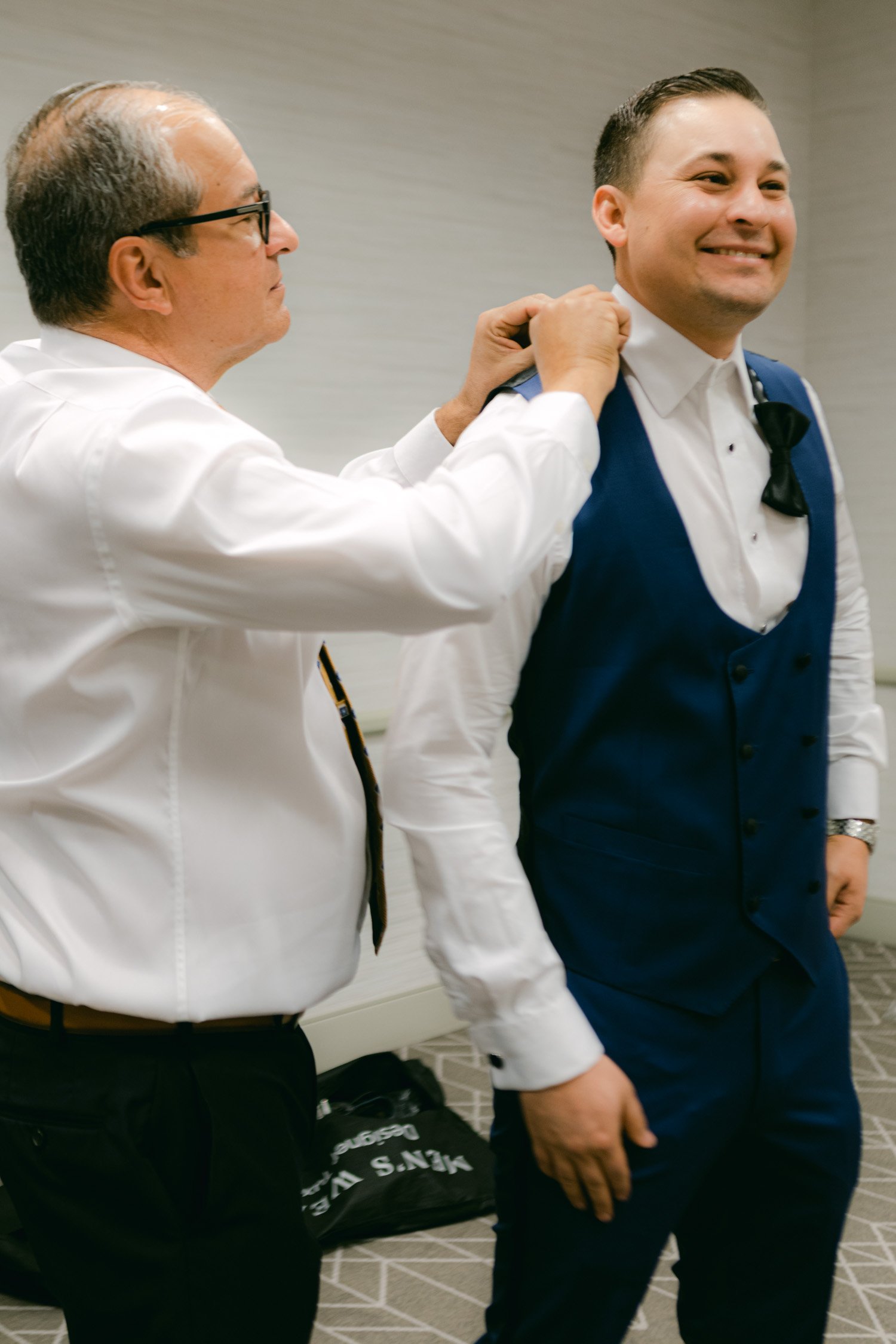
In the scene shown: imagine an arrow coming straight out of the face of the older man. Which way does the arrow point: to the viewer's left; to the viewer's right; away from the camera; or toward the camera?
to the viewer's right

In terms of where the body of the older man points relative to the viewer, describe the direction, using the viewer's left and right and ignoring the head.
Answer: facing to the right of the viewer
